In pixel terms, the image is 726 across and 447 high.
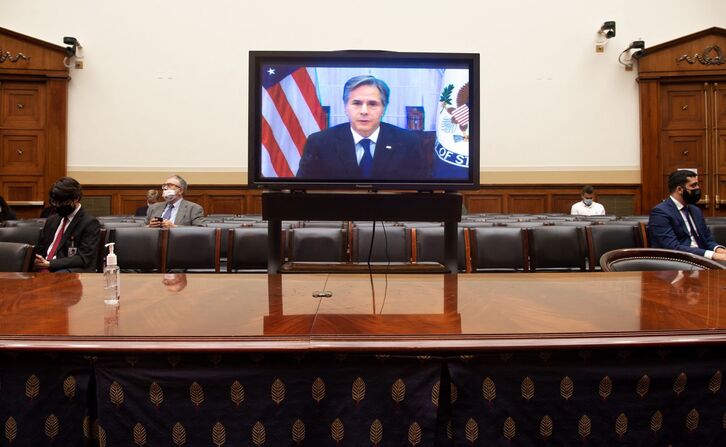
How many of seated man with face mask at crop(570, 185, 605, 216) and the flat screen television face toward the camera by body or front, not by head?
2

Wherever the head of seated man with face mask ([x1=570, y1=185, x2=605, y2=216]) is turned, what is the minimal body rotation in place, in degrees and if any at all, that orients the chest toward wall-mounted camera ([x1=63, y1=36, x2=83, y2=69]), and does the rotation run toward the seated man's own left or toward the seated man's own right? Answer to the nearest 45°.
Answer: approximately 90° to the seated man's own right

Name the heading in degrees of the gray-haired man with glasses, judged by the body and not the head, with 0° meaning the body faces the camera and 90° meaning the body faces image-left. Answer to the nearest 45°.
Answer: approximately 45°

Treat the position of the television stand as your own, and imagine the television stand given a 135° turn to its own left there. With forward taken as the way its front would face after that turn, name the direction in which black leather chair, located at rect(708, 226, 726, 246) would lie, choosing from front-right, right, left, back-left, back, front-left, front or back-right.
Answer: front

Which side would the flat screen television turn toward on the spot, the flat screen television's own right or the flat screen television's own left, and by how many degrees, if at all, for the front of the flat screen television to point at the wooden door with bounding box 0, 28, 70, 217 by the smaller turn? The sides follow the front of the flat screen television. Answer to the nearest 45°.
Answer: approximately 135° to the flat screen television's own right

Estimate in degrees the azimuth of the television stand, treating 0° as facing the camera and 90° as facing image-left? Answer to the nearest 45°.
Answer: approximately 0°

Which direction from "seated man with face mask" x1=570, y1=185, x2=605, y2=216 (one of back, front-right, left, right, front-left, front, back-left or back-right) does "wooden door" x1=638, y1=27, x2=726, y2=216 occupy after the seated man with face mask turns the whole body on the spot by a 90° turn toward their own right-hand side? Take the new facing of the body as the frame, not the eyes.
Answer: back-right

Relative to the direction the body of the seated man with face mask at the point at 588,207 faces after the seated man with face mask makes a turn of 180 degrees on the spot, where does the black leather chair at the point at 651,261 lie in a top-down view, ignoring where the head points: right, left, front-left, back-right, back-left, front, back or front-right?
back

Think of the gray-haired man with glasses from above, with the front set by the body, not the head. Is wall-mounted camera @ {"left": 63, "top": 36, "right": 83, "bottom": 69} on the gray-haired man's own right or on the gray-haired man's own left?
on the gray-haired man's own right
